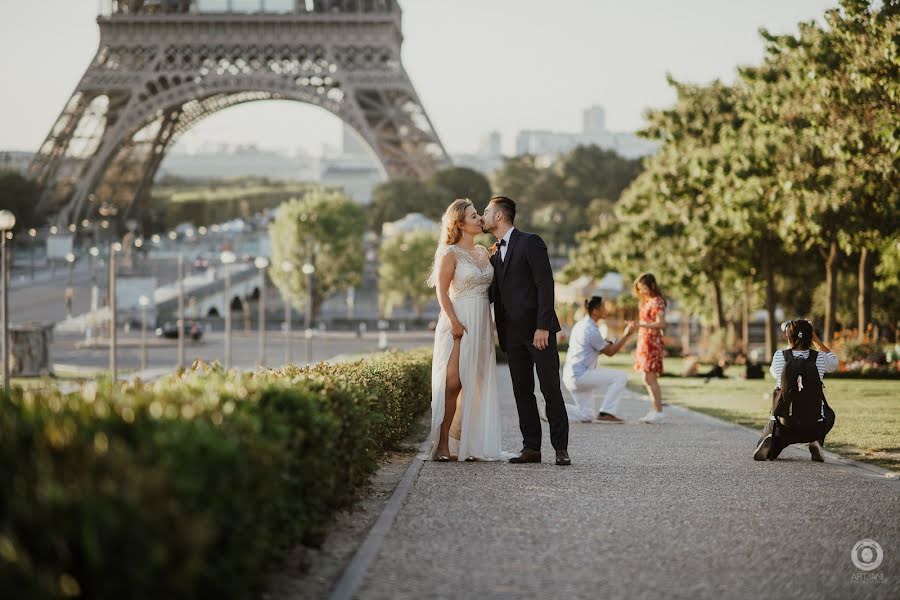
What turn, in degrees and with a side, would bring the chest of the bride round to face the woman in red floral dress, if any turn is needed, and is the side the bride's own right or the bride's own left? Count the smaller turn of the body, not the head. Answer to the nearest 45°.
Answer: approximately 90° to the bride's own left

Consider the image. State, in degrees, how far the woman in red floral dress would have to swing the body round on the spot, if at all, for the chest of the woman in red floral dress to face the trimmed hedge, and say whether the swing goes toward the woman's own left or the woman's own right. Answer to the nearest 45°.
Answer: approximately 90° to the woman's own left

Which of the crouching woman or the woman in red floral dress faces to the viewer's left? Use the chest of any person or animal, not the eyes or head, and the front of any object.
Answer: the woman in red floral dress

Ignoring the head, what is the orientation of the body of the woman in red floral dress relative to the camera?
to the viewer's left

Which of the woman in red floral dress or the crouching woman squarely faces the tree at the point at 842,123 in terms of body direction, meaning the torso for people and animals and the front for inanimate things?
the crouching woman

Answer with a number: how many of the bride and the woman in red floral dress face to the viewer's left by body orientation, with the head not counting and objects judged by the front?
1

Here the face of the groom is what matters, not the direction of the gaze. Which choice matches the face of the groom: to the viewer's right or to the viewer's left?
to the viewer's left

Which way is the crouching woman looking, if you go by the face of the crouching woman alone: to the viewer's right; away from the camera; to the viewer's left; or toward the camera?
away from the camera

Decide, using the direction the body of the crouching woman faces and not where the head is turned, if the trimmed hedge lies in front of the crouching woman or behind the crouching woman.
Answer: behind

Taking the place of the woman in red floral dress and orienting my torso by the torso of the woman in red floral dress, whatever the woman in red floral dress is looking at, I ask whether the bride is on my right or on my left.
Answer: on my left

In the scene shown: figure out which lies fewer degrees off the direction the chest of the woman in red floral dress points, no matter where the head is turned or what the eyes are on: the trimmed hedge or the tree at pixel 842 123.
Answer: the trimmed hedge

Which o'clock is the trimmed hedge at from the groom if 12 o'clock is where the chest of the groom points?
The trimmed hedge is roughly at 11 o'clock from the groom.

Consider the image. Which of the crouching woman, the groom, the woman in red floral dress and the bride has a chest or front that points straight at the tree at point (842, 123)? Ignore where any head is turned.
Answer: the crouching woman

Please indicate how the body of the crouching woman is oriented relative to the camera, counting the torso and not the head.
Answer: away from the camera
